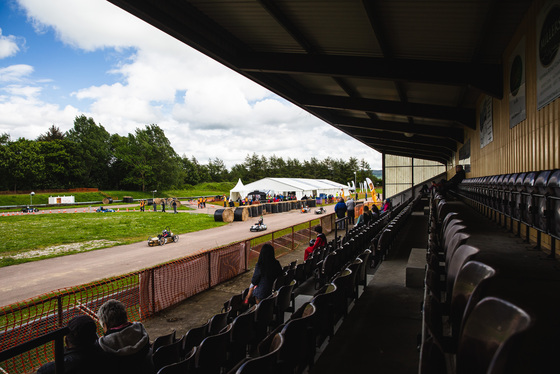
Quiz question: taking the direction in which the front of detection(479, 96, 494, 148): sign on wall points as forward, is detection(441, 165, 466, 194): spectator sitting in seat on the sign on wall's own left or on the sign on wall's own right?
on the sign on wall's own right

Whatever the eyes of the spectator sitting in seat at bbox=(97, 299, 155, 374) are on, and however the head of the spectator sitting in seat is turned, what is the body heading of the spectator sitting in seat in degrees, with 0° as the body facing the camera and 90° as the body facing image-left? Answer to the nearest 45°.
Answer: approximately 135°

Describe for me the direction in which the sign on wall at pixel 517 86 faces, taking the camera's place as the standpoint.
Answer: facing to the left of the viewer

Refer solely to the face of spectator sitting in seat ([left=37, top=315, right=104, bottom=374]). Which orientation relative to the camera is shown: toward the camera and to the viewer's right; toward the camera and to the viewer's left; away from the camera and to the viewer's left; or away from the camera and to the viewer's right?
away from the camera and to the viewer's left

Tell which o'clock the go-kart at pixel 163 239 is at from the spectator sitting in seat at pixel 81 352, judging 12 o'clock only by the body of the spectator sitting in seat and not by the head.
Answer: The go-kart is roughly at 2 o'clock from the spectator sitting in seat.

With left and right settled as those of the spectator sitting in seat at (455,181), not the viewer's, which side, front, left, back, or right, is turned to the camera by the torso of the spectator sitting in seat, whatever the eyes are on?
left

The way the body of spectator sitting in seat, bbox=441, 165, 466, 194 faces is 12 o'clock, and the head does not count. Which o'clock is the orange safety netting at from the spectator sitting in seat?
The orange safety netting is roughly at 10 o'clock from the spectator sitting in seat.

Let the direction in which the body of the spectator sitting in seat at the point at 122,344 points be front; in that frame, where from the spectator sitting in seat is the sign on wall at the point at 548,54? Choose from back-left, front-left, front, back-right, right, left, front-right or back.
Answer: back-right

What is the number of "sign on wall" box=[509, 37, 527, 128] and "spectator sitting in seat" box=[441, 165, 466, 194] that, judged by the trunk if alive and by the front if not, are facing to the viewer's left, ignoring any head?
2

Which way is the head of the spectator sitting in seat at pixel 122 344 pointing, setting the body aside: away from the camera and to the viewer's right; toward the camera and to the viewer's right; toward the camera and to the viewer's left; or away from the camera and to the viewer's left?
away from the camera and to the viewer's left

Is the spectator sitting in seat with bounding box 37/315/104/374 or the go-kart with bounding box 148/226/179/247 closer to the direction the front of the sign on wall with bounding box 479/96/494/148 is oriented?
the go-kart

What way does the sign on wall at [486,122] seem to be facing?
to the viewer's left

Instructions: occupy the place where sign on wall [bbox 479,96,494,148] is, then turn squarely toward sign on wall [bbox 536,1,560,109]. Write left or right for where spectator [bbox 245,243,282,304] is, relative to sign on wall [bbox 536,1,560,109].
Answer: right
